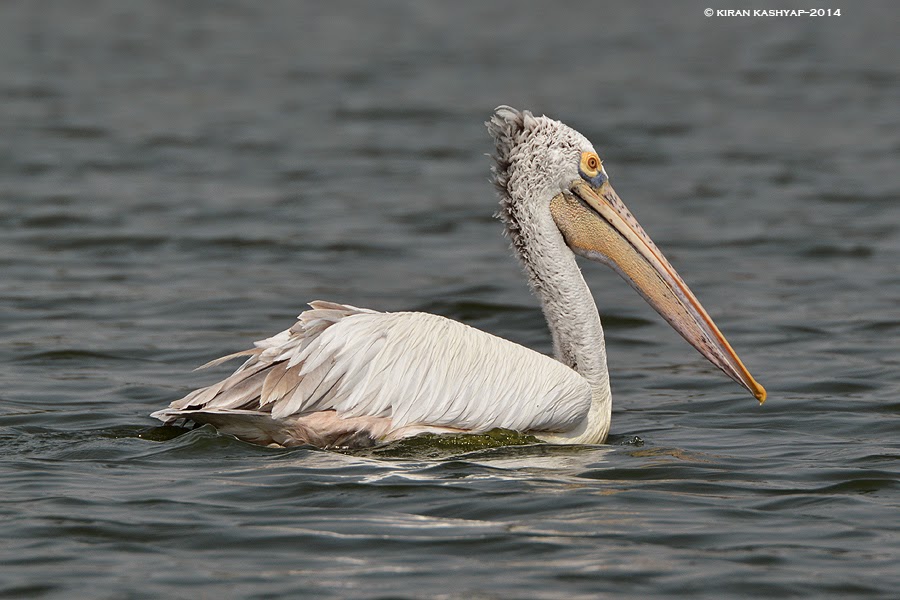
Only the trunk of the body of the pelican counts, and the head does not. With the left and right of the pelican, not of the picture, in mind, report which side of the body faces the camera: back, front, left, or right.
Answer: right
